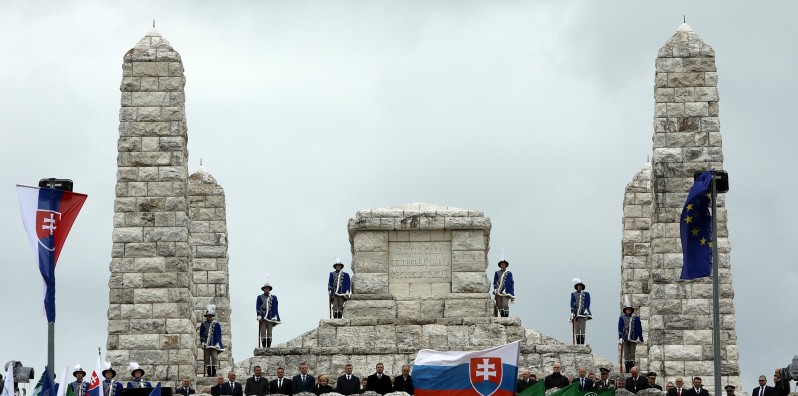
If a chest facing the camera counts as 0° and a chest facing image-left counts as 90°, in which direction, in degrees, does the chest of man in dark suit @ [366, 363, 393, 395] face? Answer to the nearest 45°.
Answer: approximately 0°

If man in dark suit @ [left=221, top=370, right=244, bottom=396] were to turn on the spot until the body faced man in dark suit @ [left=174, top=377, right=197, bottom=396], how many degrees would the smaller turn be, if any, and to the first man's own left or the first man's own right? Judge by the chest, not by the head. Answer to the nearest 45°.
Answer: approximately 135° to the first man's own right

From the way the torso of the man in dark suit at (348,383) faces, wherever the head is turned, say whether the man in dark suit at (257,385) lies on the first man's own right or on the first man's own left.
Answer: on the first man's own right

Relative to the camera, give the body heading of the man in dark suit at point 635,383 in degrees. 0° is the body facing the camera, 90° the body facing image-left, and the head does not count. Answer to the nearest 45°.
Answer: approximately 0°

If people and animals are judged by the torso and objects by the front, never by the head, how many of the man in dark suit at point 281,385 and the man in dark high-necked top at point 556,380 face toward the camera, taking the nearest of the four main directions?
2

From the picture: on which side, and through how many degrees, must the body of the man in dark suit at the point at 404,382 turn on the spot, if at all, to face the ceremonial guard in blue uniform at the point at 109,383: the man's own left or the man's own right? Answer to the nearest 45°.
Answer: approximately 90° to the man's own right

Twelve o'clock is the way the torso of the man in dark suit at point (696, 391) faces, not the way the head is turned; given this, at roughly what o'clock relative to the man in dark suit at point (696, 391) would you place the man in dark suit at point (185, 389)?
the man in dark suit at point (185, 389) is roughly at 3 o'clock from the man in dark suit at point (696, 391).
